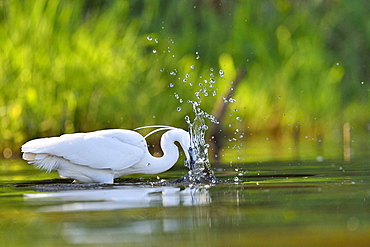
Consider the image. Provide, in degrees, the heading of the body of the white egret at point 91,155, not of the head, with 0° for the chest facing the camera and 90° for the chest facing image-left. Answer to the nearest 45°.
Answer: approximately 270°

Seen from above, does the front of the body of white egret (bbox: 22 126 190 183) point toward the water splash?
yes
